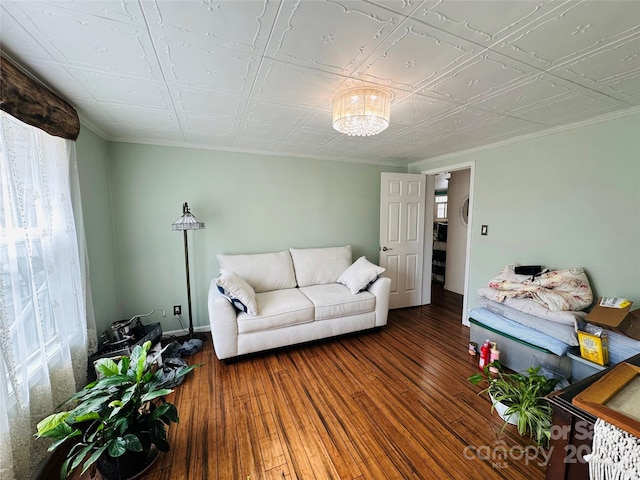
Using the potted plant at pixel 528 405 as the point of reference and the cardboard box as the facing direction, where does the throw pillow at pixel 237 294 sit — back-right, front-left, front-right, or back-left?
back-left

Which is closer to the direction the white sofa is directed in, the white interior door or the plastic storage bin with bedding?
the plastic storage bin with bedding

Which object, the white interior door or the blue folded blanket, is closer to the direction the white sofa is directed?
the blue folded blanket

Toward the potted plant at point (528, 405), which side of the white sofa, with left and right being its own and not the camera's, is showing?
front

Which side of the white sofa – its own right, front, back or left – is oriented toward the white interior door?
left

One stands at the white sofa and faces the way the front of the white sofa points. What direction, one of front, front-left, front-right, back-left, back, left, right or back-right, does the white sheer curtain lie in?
right

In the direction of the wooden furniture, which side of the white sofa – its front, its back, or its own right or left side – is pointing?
front

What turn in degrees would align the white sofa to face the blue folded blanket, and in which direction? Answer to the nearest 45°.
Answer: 0° — it already faces it

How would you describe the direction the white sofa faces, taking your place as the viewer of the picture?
facing the viewer and to the right of the viewer

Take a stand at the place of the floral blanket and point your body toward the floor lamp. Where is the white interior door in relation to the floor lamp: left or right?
right

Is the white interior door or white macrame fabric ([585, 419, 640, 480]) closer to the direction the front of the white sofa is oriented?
the white macrame fabric
